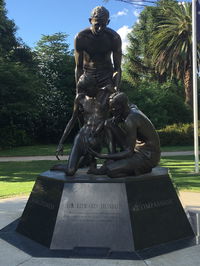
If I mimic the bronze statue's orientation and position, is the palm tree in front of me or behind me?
behind

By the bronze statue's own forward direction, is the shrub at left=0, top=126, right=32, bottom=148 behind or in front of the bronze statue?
behind

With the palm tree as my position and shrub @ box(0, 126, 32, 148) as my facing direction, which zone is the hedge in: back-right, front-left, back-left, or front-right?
front-left

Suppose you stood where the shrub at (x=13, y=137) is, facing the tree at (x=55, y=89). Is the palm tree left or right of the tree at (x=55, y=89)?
right

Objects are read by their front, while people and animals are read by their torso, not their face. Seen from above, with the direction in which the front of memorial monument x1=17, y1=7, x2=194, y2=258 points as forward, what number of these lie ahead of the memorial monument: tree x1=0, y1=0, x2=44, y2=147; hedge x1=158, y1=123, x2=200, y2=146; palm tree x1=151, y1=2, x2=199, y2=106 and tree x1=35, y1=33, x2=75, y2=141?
0

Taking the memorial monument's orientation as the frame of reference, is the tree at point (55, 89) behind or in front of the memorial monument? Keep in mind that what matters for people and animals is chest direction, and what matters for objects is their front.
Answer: behind

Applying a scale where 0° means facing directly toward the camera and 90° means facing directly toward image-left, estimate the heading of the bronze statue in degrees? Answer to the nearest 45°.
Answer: approximately 0°

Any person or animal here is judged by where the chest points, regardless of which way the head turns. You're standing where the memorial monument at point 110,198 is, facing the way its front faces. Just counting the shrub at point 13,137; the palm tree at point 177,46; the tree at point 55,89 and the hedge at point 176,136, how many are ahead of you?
0

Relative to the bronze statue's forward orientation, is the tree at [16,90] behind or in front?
behind

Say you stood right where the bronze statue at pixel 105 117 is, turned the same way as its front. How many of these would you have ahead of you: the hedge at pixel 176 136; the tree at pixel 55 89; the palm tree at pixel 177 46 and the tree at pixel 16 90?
0

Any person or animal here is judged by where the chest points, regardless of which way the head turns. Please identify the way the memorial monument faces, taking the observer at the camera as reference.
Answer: facing the viewer

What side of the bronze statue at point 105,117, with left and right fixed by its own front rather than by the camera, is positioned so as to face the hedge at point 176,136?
back

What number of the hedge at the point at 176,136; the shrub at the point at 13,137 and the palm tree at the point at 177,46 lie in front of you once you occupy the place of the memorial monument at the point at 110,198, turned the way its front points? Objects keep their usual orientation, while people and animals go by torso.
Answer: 0

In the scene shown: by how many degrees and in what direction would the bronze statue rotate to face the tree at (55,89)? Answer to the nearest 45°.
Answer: approximately 180°

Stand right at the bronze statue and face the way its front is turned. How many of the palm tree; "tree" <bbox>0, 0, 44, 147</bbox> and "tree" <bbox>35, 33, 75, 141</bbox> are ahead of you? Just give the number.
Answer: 0
